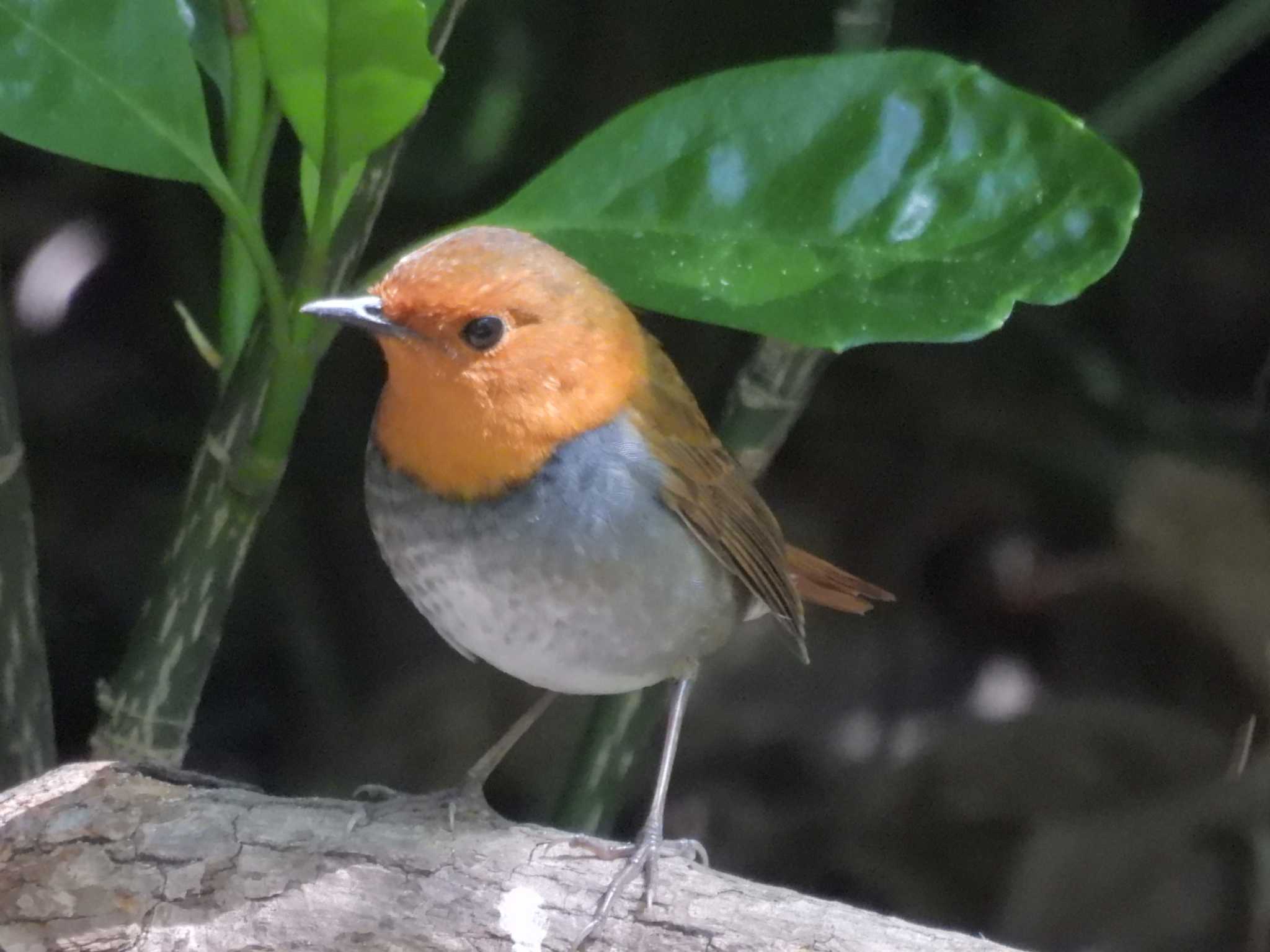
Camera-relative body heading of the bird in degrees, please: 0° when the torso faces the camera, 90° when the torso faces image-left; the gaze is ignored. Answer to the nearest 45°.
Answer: approximately 45°

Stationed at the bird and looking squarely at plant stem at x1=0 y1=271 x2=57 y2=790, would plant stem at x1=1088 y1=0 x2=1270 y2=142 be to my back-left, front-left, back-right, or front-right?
back-right
